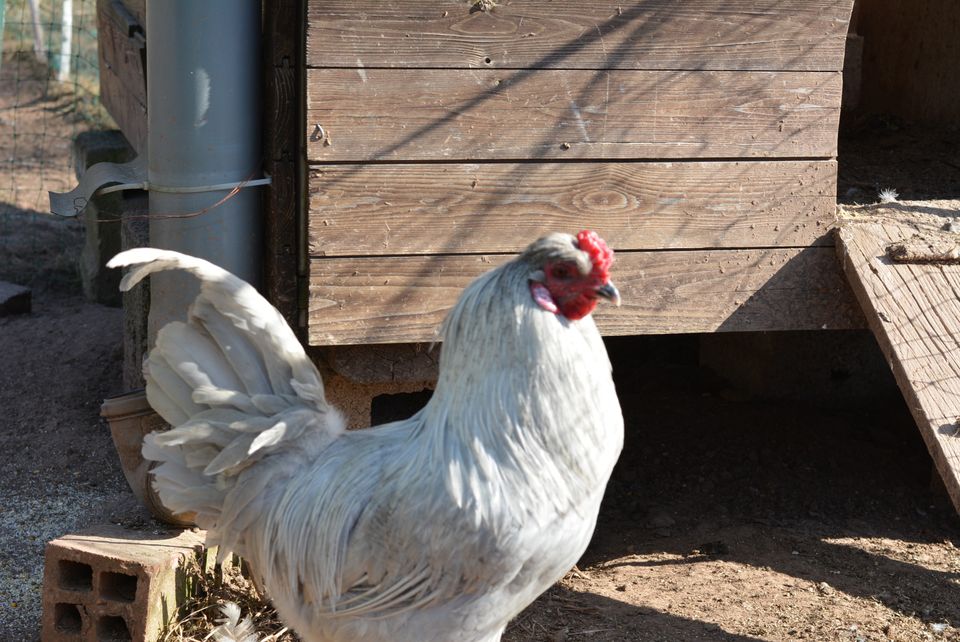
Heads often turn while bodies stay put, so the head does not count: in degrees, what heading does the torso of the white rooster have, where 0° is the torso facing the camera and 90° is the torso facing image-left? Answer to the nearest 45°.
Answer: approximately 270°

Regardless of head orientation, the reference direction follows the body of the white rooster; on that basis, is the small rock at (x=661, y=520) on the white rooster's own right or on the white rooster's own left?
on the white rooster's own left

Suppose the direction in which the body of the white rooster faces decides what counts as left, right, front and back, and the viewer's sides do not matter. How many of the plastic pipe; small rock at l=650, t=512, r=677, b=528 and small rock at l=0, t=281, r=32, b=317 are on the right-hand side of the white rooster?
0

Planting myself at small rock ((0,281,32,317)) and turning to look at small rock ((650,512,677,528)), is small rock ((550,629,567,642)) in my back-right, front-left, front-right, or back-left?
front-right

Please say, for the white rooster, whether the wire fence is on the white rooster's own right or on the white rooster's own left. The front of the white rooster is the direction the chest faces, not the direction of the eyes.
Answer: on the white rooster's own left

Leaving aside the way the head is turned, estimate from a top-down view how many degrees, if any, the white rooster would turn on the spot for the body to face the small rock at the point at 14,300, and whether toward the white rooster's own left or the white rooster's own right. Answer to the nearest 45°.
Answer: approximately 135° to the white rooster's own left

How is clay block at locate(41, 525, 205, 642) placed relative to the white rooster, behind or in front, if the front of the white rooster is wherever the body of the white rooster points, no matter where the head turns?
behind

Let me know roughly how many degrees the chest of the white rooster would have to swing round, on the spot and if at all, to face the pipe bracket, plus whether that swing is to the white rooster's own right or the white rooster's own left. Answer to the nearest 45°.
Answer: approximately 135° to the white rooster's own left

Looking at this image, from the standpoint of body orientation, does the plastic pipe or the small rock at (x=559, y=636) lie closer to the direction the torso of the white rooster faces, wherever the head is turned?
the small rock

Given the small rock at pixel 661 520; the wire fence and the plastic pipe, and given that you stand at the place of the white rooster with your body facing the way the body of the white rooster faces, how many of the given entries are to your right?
0

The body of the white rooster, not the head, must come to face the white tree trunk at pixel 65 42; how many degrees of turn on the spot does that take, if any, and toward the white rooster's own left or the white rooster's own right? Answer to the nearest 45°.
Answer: approximately 90° to the white rooster's own left

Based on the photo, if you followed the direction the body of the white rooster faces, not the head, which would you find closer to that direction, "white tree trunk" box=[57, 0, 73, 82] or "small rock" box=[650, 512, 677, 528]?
the small rock

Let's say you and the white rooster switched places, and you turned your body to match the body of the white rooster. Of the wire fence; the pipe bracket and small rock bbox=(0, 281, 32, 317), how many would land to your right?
0
